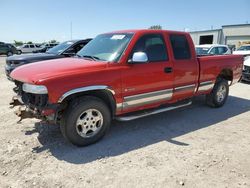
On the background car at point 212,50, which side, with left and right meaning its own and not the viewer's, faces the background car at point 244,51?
back

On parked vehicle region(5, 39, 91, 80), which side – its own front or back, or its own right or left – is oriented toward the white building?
back

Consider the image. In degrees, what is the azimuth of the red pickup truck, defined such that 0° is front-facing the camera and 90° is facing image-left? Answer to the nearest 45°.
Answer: approximately 45°

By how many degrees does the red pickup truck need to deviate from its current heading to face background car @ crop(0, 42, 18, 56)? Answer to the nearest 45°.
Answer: approximately 90° to its right

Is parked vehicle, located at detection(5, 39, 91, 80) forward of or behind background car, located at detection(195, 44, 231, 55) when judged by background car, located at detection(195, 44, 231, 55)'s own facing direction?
forward

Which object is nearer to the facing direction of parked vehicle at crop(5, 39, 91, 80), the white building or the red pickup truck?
the red pickup truck

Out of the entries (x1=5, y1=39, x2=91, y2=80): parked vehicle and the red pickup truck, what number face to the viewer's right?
0

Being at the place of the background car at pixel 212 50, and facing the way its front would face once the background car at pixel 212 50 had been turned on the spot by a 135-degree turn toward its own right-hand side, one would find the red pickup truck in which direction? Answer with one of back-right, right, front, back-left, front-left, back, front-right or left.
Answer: back

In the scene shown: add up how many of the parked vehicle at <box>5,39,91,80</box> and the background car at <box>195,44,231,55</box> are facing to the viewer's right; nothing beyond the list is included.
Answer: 0

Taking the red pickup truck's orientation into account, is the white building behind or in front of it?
behind

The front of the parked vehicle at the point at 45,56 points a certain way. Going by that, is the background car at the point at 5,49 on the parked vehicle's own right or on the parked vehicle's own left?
on the parked vehicle's own right

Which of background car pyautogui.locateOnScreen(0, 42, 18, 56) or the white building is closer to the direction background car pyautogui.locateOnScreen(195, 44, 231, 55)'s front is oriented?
the background car
